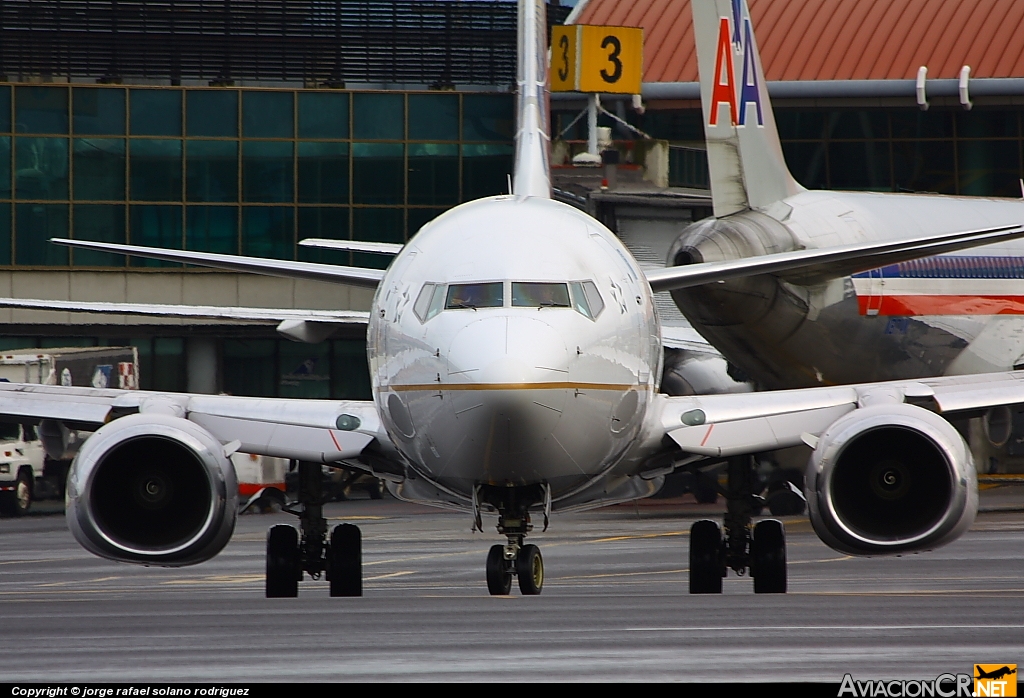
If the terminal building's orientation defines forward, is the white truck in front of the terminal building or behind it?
in front

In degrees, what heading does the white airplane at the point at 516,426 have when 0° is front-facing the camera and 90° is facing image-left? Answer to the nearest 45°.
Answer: approximately 0°

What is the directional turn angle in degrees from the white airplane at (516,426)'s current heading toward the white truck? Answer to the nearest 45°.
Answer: approximately 135° to its right

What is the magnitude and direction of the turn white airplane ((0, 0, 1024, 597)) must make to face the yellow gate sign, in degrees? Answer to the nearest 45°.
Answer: approximately 180°

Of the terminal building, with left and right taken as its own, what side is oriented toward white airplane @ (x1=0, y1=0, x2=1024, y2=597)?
front

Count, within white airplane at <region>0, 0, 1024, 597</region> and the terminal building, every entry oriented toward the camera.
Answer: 2

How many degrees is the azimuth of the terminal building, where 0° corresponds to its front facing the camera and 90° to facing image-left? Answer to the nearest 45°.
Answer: approximately 0°

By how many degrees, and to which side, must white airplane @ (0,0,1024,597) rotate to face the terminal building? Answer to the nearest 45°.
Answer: approximately 180°
